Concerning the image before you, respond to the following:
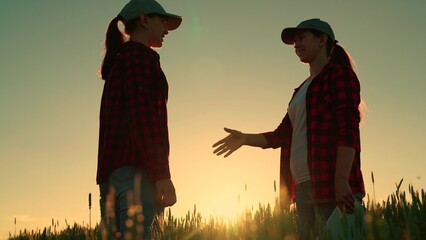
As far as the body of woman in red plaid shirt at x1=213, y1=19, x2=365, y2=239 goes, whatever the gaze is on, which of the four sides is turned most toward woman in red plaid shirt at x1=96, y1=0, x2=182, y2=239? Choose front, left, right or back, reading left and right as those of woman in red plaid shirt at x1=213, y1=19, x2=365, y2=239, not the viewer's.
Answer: front

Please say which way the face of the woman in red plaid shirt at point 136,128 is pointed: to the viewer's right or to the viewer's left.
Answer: to the viewer's right

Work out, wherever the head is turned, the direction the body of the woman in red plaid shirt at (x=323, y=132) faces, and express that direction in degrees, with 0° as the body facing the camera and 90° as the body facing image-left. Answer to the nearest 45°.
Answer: approximately 45°
